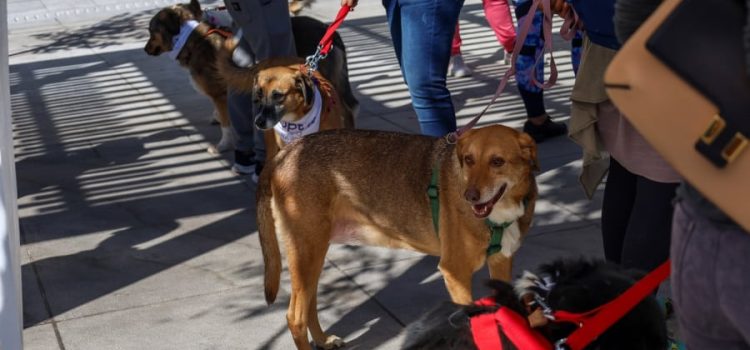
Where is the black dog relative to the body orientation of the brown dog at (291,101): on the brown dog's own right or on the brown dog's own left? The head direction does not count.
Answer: on the brown dog's own left

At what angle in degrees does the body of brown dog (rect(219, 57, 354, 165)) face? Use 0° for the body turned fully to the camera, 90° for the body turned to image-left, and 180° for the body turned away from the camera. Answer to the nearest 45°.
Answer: approximately 45°

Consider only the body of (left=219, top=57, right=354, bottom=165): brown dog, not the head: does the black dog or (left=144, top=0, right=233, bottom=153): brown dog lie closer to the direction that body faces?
the black dog

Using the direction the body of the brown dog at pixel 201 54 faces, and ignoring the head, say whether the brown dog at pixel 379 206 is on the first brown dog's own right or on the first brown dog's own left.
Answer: on the first brown dog's own left

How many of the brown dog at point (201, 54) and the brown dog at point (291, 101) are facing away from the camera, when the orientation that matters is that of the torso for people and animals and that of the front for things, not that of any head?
0

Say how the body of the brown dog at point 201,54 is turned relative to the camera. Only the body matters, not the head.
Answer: to the viewer's left

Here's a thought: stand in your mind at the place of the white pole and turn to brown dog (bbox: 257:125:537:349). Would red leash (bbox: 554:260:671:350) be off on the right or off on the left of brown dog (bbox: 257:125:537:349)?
right

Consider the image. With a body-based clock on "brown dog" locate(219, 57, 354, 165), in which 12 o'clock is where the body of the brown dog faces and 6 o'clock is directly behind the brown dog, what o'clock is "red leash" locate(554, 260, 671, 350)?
The red leash is roughly at 10 o'clock from the brown dog.

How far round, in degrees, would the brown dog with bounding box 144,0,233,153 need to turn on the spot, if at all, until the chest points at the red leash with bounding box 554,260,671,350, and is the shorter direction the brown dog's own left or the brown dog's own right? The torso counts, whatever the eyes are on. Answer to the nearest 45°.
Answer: approximately 90° to the brown dog's own left

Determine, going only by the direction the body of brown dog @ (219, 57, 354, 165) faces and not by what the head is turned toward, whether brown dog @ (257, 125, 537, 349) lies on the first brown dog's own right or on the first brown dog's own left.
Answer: on the first brown dog's own left
